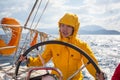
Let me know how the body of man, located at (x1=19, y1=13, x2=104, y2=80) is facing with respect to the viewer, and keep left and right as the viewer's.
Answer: facing the viewer
